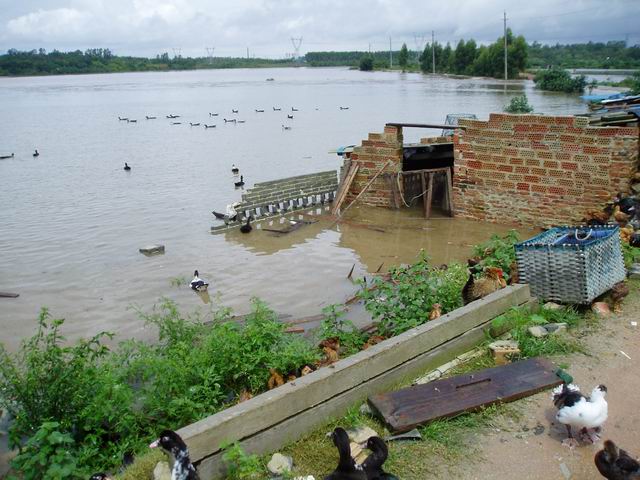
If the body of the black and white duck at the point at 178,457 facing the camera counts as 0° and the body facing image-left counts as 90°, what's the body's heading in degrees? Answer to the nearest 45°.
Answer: approximately 90°

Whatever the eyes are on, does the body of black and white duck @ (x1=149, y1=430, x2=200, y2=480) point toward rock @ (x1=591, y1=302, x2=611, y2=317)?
no

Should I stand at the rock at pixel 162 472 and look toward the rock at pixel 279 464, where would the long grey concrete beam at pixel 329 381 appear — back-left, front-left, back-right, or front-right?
front-left

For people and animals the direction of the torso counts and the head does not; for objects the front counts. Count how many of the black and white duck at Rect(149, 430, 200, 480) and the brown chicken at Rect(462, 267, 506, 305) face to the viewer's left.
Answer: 1

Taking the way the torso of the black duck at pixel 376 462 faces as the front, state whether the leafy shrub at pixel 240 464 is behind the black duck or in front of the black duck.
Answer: in front

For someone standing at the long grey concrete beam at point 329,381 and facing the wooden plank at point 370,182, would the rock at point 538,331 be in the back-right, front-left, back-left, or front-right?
front-right
